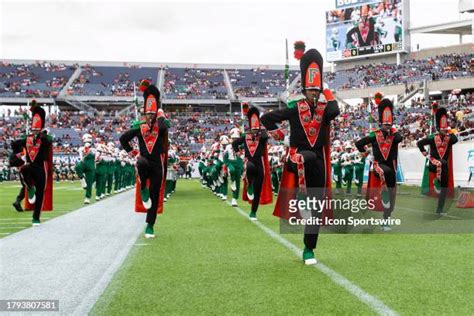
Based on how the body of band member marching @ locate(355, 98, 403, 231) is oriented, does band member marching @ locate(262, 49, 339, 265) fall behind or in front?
in front

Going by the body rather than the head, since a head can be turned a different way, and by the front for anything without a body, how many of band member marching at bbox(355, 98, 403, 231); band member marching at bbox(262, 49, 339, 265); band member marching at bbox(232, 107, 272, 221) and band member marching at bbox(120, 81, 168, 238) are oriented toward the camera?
4

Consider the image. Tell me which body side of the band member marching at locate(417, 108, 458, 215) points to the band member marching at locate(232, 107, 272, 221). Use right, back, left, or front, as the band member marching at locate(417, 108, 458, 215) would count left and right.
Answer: right

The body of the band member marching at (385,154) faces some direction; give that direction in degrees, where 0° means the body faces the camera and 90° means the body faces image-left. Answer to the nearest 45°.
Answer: approximately 0°

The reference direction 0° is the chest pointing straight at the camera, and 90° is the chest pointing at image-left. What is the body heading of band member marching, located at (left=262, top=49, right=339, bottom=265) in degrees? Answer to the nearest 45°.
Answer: approximately 0°

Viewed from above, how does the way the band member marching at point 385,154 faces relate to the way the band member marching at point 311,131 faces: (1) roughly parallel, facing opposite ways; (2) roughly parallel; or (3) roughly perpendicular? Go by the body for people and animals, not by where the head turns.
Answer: roughly parallel

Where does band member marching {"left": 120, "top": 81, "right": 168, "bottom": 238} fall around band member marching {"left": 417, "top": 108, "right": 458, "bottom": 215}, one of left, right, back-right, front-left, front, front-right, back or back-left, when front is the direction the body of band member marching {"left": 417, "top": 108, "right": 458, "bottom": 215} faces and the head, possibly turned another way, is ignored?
front-right

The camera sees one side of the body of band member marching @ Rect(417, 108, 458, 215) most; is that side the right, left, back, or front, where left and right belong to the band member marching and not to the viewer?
front

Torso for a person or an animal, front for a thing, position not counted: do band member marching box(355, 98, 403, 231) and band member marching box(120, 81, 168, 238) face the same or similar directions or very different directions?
same or similar directions

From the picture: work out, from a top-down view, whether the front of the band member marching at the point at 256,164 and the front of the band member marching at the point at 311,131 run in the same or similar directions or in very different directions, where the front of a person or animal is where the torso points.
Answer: same or similar directions

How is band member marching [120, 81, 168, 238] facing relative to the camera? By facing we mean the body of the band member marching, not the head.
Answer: toward the camera
